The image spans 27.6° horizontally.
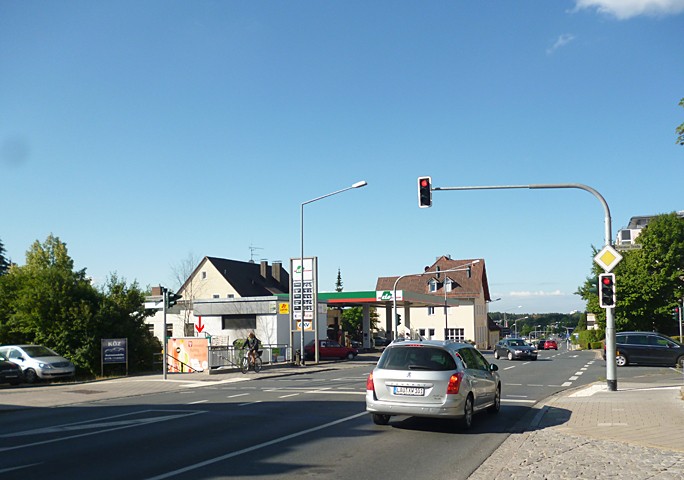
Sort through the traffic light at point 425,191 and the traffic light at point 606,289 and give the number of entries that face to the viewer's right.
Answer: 0

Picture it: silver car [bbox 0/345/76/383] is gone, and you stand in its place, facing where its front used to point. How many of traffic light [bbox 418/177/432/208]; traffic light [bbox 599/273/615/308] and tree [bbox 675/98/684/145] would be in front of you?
3

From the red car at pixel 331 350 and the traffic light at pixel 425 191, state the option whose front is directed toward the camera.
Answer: the traffic light

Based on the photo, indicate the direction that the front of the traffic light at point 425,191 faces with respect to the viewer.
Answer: facing the viewer

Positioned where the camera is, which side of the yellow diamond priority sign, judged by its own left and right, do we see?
front

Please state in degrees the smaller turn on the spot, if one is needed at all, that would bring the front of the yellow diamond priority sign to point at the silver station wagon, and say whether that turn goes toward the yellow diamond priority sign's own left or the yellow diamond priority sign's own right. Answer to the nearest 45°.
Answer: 0° — it already faces it

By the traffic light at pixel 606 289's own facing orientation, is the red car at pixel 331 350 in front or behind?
behind

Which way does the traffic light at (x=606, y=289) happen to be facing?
toward the camera

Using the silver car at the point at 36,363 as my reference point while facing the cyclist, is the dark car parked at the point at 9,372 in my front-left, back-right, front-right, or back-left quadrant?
back-right
